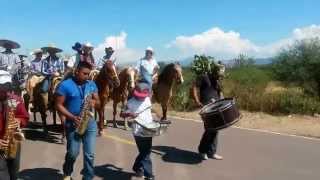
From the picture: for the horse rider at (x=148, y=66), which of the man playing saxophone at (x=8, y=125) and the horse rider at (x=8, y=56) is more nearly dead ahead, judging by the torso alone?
the man playing saxophone

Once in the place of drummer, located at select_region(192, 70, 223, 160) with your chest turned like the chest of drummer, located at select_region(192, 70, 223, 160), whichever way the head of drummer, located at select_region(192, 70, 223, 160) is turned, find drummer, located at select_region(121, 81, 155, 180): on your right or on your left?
on your right

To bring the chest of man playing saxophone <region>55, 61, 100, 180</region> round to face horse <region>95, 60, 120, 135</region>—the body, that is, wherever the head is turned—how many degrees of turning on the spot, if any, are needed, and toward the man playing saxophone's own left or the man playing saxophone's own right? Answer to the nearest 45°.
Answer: approximately 135° to the man playing saxophone's own left

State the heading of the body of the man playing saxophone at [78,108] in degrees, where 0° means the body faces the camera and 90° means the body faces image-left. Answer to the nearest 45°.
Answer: approximately 315°

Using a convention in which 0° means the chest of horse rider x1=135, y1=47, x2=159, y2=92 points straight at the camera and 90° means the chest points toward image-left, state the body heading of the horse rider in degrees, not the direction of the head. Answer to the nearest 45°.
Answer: approximately 0°

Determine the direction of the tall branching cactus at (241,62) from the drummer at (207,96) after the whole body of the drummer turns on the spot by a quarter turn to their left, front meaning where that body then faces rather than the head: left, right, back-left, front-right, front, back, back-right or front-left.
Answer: front-left

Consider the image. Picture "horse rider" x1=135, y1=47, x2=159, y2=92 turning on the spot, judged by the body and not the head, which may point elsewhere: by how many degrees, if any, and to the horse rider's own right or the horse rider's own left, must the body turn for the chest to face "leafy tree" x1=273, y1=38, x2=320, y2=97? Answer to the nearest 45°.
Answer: approximately 135° to the horse rider's own left
